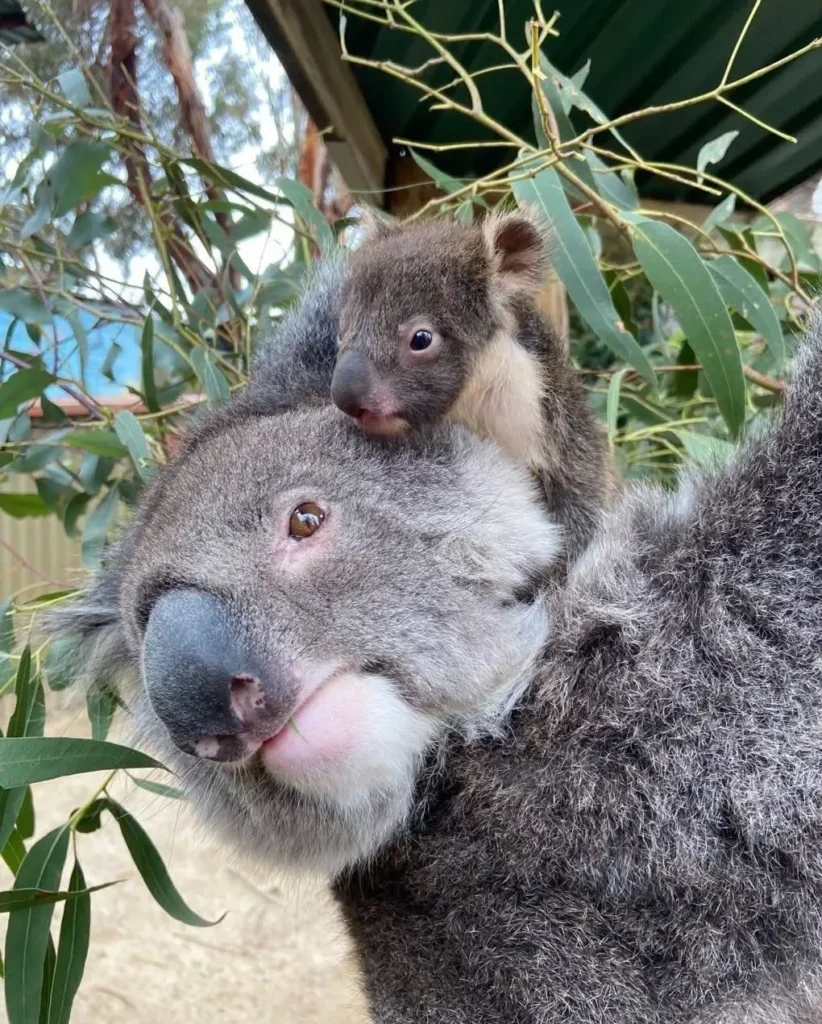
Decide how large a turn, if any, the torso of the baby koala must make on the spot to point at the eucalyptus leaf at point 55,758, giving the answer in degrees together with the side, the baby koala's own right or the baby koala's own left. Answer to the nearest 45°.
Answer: approximately 45° to the baby koala's own right

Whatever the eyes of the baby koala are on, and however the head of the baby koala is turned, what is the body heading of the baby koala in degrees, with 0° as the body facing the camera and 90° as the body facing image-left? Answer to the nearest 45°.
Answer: approximately 45°

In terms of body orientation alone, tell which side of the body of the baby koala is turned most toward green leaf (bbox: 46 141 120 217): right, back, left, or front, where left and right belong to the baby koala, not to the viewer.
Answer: right

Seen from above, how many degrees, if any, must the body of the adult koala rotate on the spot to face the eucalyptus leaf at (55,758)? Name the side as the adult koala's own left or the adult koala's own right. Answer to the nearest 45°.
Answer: approximately 45° to the adult koala's own right

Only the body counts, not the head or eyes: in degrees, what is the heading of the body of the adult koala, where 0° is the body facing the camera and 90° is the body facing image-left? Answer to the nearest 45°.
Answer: approximately 45°
